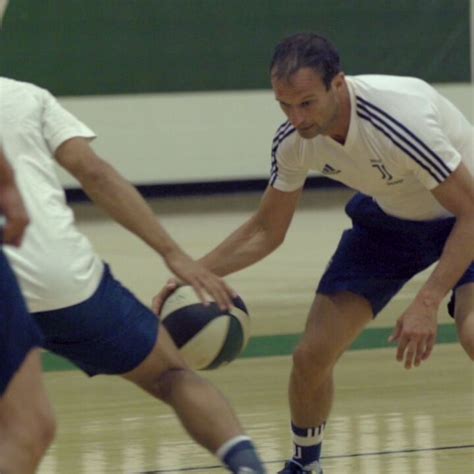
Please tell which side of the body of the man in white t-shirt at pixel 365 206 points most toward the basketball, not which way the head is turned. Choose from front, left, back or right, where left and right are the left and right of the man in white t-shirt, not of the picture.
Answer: front

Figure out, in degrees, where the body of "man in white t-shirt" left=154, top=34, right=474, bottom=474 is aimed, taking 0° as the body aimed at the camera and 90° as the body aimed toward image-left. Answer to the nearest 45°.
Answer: approximately 45°

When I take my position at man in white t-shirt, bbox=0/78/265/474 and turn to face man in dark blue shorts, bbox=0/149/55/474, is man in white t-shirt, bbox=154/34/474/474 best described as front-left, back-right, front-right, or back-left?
back-left

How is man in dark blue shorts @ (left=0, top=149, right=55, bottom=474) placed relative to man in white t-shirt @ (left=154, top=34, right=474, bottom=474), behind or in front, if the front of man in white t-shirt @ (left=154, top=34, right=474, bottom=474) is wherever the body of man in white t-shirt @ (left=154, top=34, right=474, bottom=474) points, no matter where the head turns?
in front

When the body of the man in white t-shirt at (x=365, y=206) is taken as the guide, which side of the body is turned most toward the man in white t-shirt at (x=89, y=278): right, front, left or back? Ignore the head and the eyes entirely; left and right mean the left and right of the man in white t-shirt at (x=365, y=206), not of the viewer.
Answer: front
